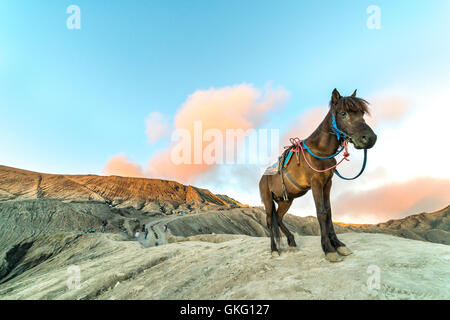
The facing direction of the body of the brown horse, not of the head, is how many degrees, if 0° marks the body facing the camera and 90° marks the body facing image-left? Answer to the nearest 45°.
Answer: approximately 315°
